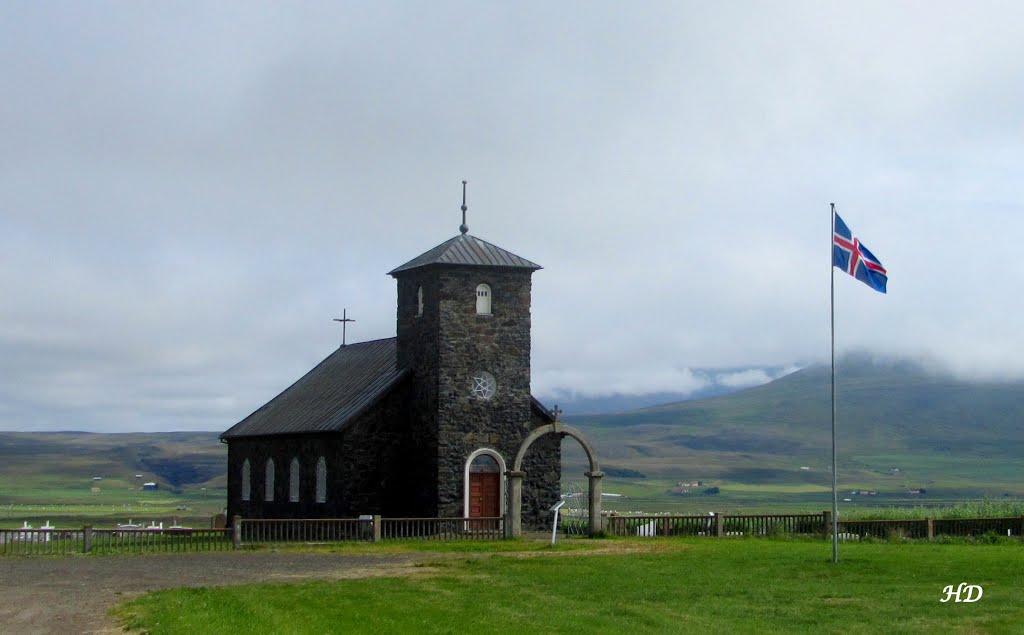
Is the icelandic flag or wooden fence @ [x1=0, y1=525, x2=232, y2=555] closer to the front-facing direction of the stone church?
the icelandic flag

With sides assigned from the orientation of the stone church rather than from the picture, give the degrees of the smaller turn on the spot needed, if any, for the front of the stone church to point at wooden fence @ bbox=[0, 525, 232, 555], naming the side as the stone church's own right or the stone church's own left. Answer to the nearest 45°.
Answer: approximately 90° to the stone church's own right

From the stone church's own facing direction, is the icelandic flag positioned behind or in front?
in front

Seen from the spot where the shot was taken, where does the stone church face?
facing the viewer and to the right of the viewer

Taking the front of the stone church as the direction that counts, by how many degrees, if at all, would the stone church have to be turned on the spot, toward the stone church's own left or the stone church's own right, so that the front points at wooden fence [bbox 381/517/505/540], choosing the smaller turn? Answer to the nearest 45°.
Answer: approximately 45° to the stone church's own right

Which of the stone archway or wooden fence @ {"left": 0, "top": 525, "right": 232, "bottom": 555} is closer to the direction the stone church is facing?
the stone archway

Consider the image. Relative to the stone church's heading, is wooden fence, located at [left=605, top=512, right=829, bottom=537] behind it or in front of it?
in front
